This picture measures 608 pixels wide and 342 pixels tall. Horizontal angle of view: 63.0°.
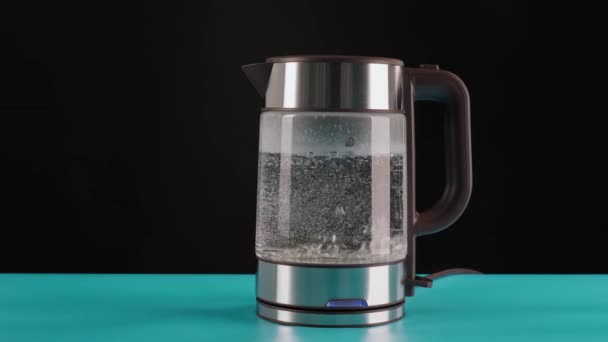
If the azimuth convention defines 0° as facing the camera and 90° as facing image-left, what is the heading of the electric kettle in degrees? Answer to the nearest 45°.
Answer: approximately 90°
